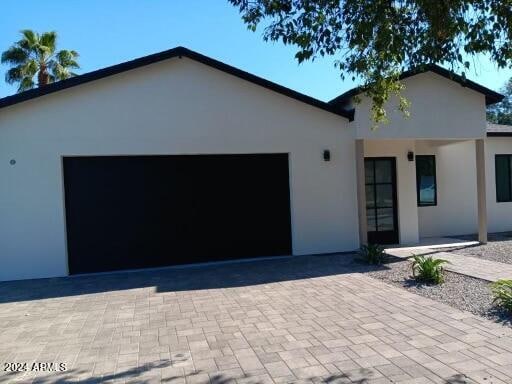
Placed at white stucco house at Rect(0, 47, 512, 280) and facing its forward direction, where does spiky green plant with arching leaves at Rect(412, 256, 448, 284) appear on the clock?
The spiky green plant with arching leaves is roughly at 10 o'clock from the white stucco house.

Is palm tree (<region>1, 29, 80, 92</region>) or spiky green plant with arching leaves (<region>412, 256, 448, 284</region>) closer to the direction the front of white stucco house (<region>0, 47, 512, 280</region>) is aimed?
the spiky green plant with arching leaves

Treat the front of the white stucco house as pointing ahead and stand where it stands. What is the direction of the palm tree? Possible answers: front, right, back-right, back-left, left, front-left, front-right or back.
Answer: back-right

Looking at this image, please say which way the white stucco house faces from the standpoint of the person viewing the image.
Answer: facing the viewer

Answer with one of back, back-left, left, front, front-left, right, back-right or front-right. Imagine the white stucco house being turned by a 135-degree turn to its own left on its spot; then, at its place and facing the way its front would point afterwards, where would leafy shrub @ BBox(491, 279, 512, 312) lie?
right
